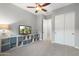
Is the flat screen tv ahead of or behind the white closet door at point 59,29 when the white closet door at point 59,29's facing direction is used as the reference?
ahead

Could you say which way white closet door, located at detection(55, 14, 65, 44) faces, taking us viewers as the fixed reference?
facing the viewer and to the left of the viewer
